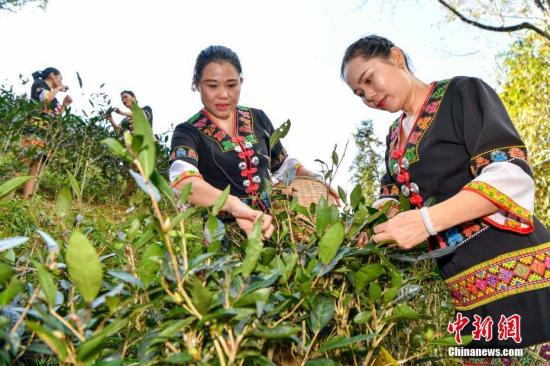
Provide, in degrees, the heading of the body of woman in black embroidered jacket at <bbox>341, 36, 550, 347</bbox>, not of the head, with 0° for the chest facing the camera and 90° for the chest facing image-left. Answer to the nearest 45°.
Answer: approximately 45°

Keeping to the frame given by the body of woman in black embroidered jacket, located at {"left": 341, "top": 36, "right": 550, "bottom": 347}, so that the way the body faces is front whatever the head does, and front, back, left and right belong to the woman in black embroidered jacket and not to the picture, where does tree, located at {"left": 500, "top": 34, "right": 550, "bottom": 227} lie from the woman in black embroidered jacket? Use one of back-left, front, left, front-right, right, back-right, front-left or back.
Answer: back-right

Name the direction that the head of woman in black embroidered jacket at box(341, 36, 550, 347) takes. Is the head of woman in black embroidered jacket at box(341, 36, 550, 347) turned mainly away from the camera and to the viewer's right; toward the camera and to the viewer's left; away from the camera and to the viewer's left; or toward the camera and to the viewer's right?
toward the camera and to the viewer's left

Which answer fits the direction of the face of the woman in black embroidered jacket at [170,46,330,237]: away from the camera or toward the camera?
toward the camera
